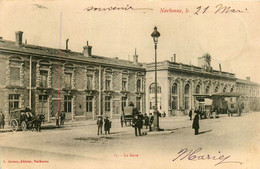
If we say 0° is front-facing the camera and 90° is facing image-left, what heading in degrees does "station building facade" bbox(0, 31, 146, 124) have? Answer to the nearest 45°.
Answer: approximately 315°
